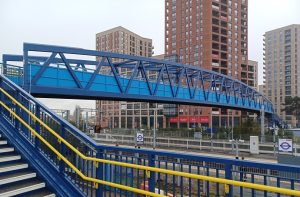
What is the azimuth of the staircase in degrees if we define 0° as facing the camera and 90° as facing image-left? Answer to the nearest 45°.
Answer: approximately 315°

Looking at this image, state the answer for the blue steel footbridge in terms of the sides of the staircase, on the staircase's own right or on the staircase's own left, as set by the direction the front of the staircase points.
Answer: on the staircase's own left

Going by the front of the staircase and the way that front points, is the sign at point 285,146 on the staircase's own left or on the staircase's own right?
on the staircase's own left
